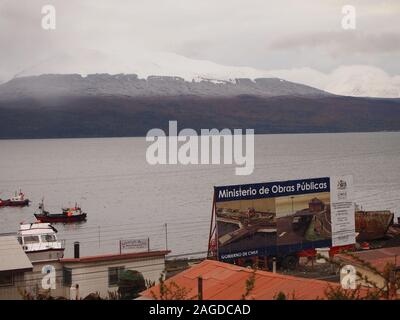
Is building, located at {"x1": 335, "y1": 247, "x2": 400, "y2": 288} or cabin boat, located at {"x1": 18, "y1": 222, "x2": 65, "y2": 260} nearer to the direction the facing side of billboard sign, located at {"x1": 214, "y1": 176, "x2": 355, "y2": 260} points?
the building

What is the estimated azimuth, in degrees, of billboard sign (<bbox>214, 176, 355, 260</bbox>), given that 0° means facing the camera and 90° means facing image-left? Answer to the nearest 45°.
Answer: approximately 0°

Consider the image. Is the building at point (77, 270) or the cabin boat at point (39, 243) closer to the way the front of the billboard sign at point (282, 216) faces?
the building

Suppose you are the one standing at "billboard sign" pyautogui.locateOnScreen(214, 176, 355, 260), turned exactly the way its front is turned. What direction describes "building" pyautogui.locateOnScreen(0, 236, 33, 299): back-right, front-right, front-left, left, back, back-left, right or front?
front-right

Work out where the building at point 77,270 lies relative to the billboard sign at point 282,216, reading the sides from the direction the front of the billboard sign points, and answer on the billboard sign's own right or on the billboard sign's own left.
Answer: on the billboard sign's own right

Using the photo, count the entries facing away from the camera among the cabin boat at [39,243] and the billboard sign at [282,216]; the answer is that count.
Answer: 0

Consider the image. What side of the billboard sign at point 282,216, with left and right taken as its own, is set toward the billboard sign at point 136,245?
right

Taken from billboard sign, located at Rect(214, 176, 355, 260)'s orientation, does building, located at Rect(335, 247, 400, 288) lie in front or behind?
in front
